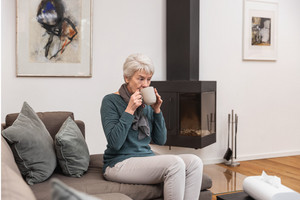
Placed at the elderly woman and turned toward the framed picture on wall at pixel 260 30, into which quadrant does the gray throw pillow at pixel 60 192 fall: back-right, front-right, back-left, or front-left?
back-right

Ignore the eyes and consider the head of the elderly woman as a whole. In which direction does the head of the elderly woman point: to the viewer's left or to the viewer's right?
to the viewer's right

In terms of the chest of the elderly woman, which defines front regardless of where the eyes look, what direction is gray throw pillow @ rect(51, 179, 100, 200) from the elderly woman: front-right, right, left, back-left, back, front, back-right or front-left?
front-right

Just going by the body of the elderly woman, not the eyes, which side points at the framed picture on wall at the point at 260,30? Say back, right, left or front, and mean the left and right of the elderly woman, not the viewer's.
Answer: left

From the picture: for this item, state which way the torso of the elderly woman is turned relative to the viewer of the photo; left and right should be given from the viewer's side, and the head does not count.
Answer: facing the viewer and to the right of the viewer
